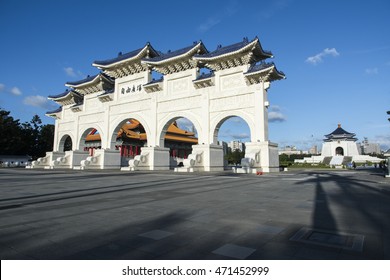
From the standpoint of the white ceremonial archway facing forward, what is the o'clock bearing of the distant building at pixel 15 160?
The distant building is roughly at 3 o'clock from the white ceremonial archway.

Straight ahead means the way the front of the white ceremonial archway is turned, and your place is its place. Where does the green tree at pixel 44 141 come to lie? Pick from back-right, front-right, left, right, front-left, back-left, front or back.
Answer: right

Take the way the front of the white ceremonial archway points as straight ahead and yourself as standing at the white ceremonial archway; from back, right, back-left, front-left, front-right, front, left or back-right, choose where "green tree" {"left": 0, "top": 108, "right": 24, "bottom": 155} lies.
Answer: right

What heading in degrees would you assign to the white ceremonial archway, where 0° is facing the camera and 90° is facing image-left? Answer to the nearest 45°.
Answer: approximately 45°

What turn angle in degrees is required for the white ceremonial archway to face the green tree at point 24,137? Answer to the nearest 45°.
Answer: approximately 90° to its right
